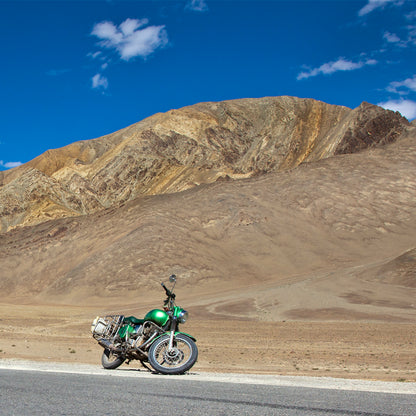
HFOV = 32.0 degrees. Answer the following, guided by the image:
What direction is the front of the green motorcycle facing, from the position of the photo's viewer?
facing the viewer and to the right of the viewer
